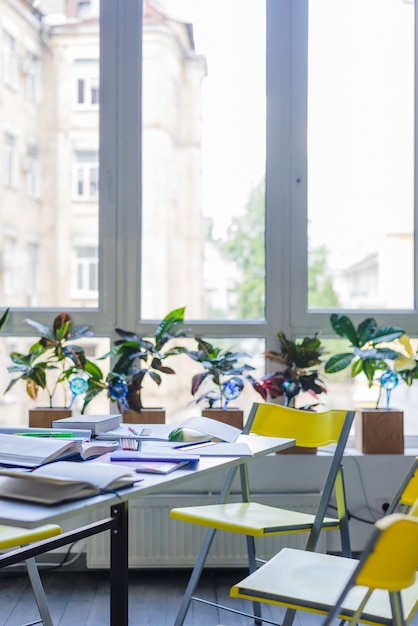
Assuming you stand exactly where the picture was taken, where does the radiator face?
facing the viewer

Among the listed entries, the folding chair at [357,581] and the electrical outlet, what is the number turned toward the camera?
1

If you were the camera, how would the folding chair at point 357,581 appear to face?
facing away from the viewer and to the left of the viewer

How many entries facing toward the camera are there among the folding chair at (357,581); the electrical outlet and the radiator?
2

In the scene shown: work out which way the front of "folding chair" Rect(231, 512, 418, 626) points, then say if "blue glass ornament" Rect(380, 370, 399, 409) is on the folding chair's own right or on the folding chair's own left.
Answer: on the folding chair's own right

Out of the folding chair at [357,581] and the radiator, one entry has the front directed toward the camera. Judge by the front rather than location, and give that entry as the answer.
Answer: the radiator

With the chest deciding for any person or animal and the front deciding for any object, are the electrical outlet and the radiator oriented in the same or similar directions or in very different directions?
same or similar directions

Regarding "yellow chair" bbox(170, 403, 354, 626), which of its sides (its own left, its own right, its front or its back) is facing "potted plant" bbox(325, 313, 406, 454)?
back

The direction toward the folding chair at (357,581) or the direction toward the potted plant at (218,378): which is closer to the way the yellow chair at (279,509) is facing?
the folding chair

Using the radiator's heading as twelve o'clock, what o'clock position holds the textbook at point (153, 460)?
The textbook is roughly at 12 o'clock from the radiator.

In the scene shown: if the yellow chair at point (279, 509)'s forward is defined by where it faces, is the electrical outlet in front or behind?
behind

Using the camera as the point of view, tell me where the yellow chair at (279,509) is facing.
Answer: facing the viewer and to the left of the viewer

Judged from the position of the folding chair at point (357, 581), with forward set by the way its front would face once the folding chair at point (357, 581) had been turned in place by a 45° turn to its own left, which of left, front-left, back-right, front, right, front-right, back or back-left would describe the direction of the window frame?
right

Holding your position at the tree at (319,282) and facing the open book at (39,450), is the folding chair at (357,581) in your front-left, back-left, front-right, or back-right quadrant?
front-left

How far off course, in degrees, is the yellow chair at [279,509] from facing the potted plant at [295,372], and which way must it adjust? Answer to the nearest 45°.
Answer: approximately 135° to its right
